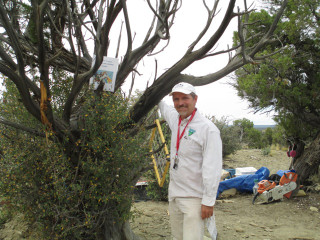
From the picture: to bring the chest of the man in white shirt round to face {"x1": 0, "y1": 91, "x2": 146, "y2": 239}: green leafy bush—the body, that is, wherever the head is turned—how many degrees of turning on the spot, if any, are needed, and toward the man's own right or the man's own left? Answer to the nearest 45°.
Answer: approximately 45° to the man's own right

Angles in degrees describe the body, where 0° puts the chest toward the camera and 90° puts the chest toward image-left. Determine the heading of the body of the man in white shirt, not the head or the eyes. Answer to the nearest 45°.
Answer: approximately 45°
